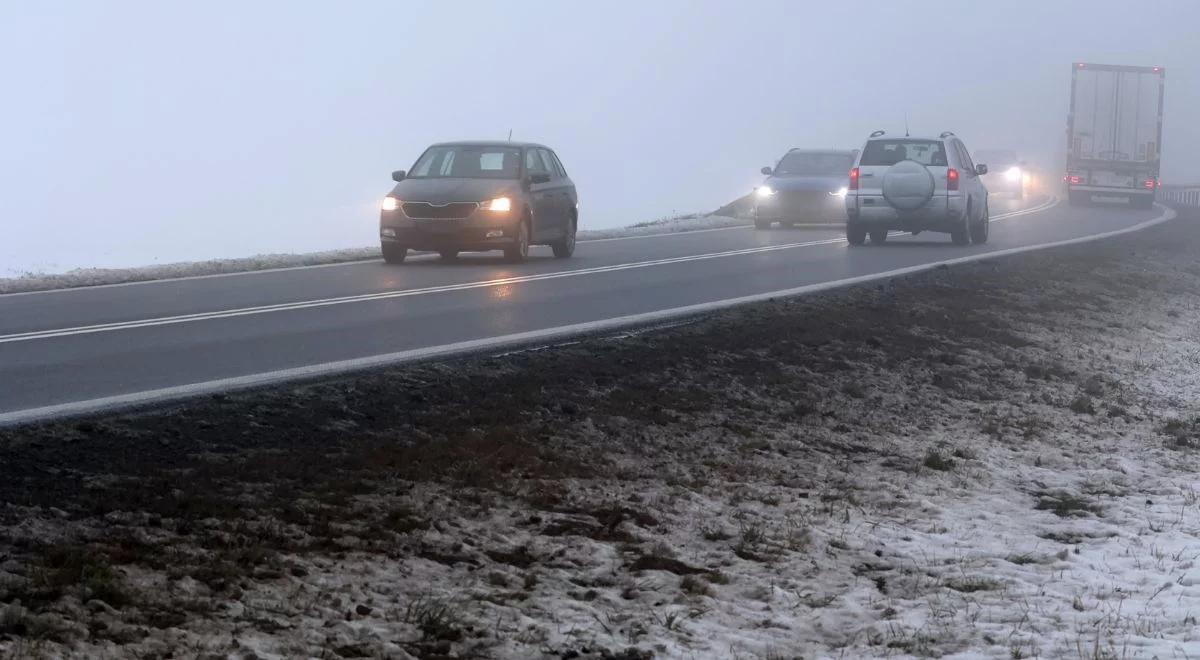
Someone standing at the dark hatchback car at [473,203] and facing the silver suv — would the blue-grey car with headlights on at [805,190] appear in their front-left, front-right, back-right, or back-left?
front-left

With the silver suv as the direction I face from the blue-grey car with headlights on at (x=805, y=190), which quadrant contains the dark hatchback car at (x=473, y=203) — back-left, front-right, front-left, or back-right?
front-right

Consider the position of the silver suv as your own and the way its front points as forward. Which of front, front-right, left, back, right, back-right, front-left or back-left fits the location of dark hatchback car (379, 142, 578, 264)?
back-left

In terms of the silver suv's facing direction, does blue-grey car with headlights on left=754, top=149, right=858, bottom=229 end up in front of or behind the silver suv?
in front

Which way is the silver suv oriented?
away from the camera

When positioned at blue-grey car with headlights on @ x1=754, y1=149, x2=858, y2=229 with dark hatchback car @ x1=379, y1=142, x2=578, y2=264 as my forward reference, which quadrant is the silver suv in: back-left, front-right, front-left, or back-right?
front-left
